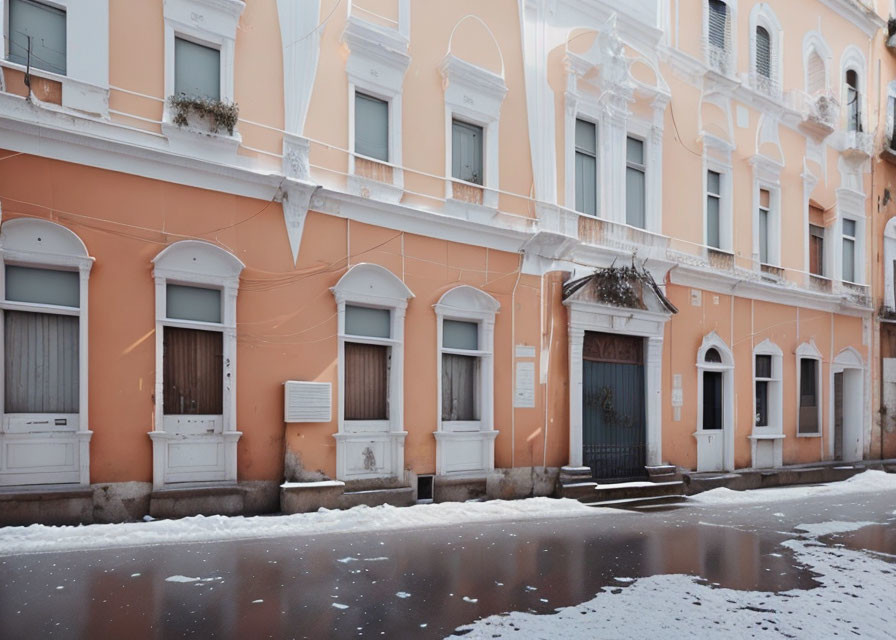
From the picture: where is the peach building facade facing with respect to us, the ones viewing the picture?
facing the viewer and to the right of the viewer
